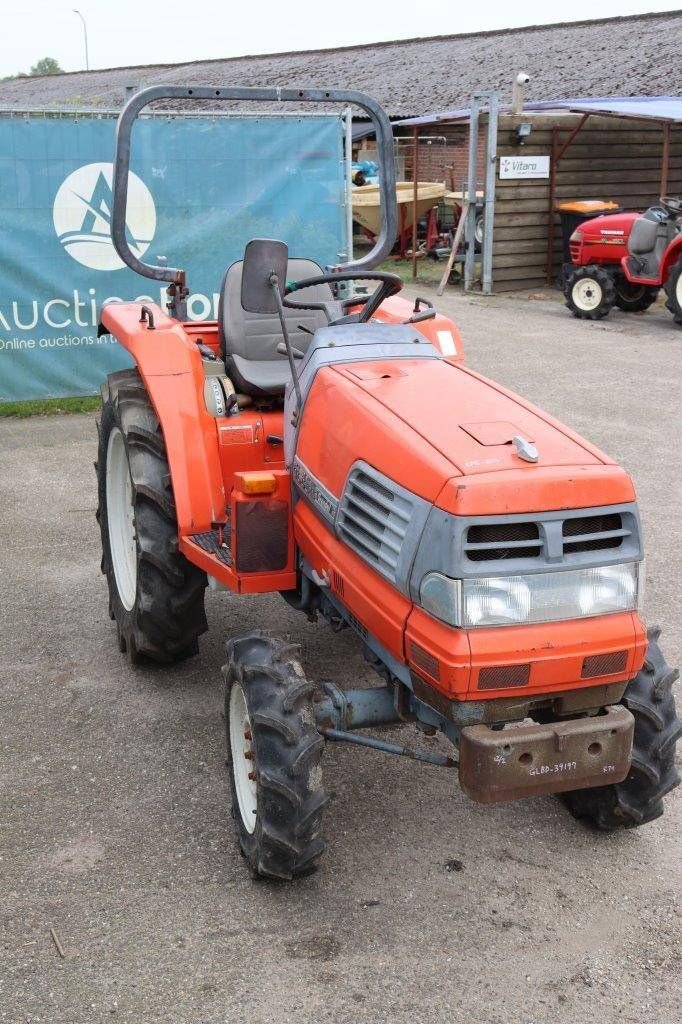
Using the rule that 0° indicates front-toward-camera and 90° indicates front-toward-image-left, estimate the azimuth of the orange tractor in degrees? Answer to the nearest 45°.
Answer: approximately 315°

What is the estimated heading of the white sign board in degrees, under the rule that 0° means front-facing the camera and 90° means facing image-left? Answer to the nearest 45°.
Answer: approximately 0°

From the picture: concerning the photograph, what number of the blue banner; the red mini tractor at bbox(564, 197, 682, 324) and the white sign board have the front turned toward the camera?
2

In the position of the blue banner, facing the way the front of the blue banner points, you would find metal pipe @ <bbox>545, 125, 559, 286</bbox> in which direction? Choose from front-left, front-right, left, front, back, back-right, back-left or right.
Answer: back-left

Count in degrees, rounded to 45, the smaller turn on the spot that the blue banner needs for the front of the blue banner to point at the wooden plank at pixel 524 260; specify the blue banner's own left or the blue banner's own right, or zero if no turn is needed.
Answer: approximately 135° to the blue banner's own left

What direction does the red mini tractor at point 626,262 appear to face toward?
to the viewer's left

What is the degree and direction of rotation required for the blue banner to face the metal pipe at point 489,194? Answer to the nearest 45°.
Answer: approximately 135° to its left

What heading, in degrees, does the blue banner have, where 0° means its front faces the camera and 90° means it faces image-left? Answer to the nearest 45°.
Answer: approximately 0°

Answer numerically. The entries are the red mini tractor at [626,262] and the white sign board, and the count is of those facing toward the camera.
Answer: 1

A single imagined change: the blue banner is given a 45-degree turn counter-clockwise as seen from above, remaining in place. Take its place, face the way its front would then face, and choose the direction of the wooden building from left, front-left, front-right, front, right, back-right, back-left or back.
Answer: left

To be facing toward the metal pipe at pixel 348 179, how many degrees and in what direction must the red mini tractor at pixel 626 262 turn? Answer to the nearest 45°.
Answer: approximately 45° to its left
